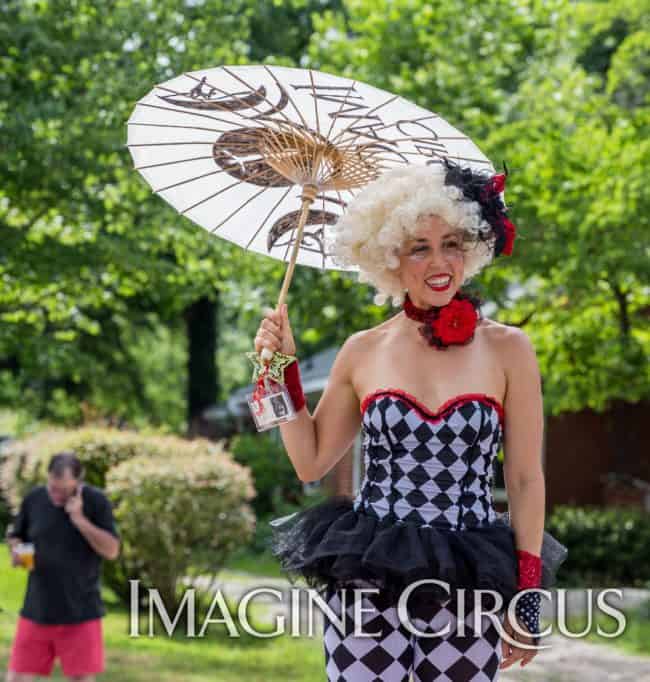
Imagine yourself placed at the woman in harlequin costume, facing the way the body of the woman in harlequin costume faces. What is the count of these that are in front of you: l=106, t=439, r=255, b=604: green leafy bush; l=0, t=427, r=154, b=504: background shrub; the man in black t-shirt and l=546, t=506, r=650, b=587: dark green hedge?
0

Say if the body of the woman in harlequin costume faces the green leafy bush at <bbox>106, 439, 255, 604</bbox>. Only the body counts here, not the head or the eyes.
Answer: no

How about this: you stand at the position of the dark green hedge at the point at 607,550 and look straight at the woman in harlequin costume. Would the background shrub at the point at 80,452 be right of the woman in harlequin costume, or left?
right

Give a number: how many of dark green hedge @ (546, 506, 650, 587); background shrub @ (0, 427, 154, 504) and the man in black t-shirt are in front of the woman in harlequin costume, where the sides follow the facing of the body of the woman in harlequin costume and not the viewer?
0

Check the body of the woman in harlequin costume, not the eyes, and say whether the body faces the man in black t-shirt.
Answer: no

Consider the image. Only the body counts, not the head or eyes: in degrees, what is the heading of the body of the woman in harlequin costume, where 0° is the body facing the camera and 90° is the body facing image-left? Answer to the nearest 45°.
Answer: approximately 0°

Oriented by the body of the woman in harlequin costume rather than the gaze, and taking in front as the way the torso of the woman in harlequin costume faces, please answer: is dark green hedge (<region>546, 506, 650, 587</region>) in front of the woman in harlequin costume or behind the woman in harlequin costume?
behind

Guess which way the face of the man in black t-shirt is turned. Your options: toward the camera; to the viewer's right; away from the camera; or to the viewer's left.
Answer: toward the camera

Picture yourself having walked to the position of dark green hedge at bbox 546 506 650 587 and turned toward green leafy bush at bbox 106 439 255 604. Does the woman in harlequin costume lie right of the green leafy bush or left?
left

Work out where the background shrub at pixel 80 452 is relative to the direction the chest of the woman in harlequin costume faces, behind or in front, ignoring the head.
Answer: behind

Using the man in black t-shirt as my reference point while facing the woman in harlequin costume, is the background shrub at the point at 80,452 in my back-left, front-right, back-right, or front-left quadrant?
back-left

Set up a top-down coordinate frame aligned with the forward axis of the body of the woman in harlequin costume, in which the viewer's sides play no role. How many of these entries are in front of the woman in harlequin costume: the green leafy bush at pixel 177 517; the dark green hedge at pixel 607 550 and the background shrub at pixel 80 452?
0

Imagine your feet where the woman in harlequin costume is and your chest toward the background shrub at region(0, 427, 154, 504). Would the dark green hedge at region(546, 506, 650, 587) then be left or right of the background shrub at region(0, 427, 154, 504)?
right
